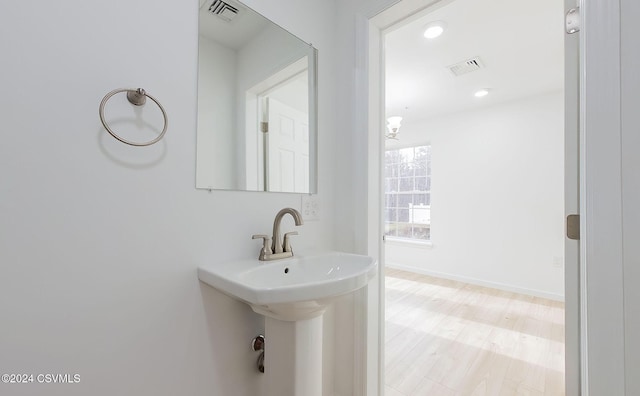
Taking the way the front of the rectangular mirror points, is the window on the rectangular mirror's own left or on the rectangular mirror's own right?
on the rectangular mirror's own left

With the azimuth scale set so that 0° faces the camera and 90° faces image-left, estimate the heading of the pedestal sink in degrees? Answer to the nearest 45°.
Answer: approximately 315°

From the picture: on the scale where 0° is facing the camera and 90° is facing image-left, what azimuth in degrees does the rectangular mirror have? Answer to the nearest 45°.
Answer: approximately 315°

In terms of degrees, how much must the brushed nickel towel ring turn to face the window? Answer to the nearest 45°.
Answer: approximately 90° to its left
